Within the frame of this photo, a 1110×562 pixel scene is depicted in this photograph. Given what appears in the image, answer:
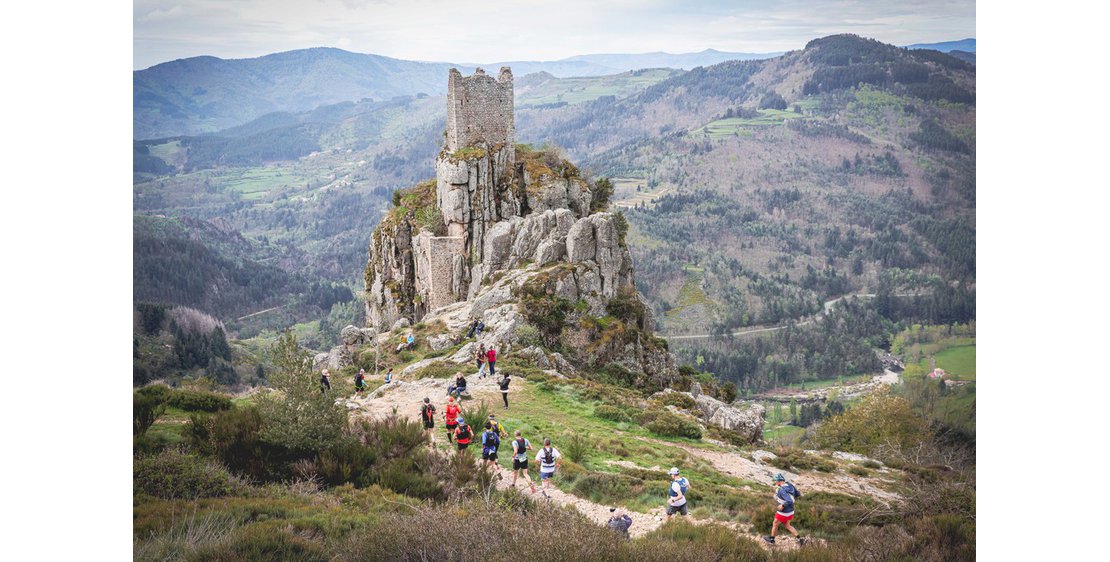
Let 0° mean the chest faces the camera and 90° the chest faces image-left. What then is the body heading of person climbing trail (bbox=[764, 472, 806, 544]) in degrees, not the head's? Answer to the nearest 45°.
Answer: approximately 90°

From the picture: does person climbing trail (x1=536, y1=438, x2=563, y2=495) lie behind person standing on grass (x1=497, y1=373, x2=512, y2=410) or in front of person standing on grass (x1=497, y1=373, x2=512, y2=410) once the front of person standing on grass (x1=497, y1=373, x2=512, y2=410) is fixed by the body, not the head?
behind
